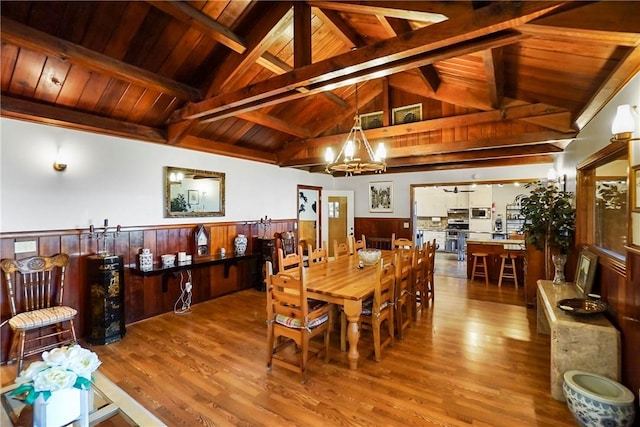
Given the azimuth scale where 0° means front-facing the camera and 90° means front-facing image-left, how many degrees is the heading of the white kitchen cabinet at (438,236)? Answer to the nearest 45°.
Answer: approximately 0°

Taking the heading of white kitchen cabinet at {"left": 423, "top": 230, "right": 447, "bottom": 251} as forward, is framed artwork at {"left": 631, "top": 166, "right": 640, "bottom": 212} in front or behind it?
in front

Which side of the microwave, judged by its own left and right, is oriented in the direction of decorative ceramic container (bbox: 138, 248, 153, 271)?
front

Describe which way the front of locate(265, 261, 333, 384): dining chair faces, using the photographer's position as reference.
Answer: facing away from the viewer and to the right of the viewer

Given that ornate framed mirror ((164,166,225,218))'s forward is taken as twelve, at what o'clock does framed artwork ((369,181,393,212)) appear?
The framed artwork is roughly at 10 o'clock from the ornate framed mirror.

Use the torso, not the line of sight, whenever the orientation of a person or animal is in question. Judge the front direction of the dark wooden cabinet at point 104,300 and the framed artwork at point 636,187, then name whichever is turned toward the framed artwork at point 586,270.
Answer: the dark wooden cabinet

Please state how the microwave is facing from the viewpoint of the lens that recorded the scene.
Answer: facing the viewer

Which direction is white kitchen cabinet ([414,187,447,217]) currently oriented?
toward the camera

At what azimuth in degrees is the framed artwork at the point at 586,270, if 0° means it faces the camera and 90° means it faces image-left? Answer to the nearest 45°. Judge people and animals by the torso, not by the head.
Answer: approximately 45°

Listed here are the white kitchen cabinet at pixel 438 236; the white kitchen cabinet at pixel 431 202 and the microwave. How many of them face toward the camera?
3

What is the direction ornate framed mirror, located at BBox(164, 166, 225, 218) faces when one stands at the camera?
facing the viewer and to the right of the viewer

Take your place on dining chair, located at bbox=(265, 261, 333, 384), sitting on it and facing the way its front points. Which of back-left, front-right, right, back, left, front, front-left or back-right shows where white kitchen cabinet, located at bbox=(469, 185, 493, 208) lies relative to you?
front

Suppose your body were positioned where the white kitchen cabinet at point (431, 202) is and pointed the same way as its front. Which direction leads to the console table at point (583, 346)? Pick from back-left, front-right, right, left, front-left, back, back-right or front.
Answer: front

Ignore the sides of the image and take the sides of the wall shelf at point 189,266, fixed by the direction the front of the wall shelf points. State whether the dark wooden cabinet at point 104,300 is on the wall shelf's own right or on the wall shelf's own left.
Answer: on the wall shelf's own right

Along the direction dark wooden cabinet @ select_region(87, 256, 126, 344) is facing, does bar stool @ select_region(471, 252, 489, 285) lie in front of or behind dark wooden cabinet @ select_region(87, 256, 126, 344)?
in front

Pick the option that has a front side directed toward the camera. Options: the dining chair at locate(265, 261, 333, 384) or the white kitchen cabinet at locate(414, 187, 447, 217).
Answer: the white kitchen cabinet

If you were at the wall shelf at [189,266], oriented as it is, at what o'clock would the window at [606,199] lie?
The window is roughly at 12 o'clock from the wall shelf.

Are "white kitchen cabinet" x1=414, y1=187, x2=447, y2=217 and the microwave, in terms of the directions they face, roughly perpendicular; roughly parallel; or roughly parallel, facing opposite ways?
roughly parallel
